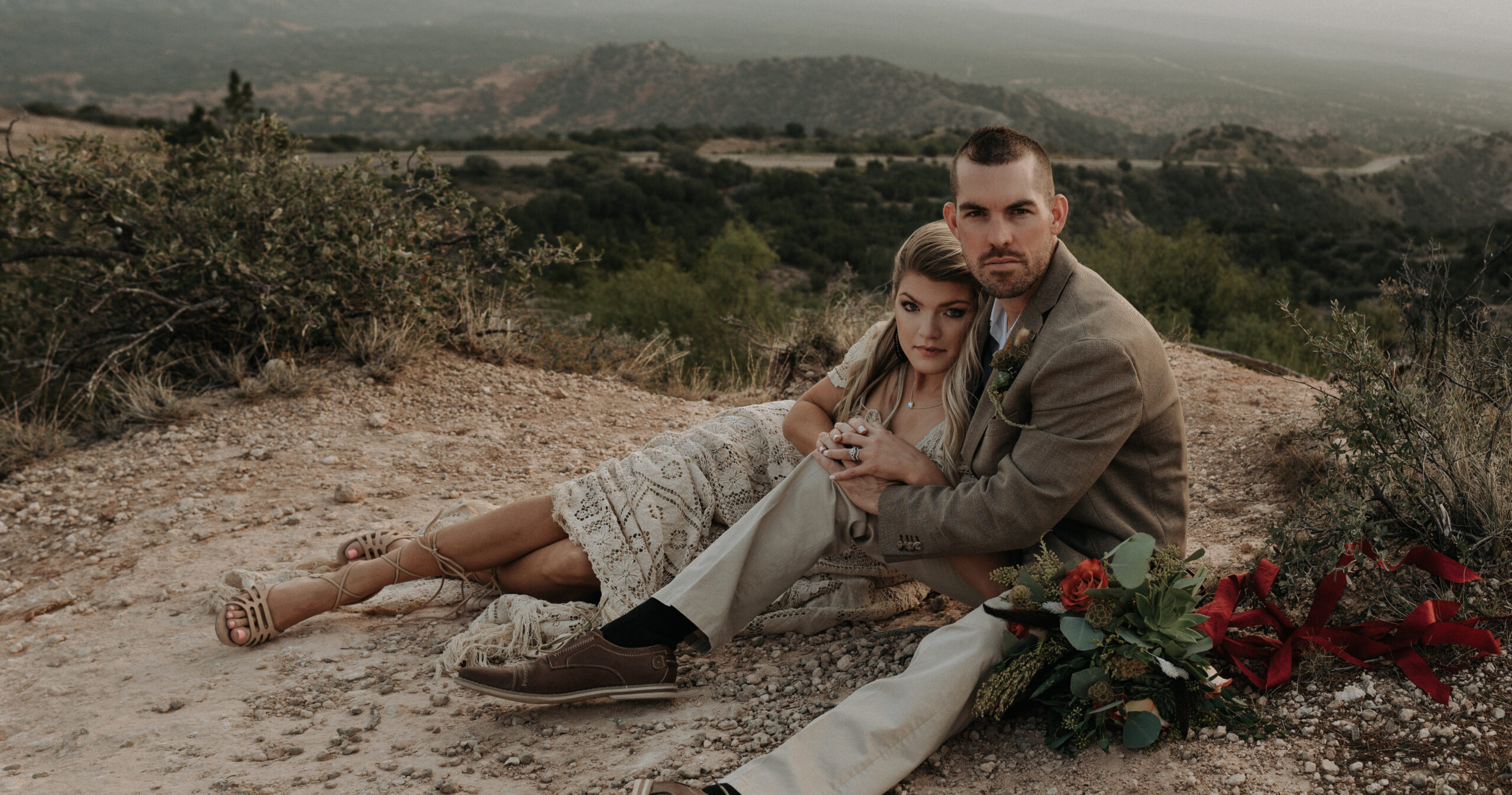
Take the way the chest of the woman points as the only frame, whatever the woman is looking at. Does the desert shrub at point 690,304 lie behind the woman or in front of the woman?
behind

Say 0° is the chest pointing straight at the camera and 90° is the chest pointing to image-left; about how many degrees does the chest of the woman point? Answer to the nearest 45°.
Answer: approximately 0°

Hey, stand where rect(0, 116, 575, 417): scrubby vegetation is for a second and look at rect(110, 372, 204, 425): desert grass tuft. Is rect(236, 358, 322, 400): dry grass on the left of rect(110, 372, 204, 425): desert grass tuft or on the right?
left

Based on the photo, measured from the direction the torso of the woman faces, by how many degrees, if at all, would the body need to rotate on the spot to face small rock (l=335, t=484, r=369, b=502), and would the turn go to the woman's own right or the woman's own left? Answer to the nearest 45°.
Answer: approximately 135° to the woman's own right

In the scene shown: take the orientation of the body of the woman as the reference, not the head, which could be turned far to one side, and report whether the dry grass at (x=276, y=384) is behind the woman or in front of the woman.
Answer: behind

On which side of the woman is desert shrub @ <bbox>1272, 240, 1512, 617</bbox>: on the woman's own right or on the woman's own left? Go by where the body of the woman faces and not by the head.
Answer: on the woman's own left

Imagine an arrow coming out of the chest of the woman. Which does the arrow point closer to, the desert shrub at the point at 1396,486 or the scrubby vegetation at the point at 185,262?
the desert shrub

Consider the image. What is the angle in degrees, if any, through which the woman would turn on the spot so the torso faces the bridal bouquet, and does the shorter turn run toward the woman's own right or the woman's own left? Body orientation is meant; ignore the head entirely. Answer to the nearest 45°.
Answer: approximately 45° to the woman's own left

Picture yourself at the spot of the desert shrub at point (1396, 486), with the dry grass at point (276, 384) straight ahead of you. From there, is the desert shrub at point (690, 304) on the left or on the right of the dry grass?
right
